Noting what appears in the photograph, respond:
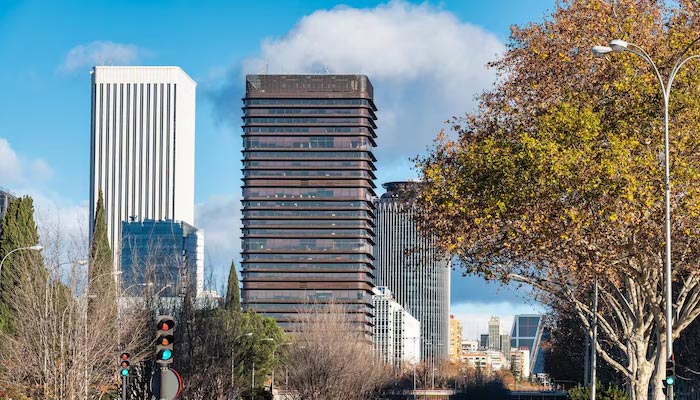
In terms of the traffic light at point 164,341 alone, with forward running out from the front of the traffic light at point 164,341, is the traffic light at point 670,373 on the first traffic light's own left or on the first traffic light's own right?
on the first traffic light's own left

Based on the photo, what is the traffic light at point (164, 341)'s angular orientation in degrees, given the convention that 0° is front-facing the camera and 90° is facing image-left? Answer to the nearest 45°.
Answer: approximately 0°
